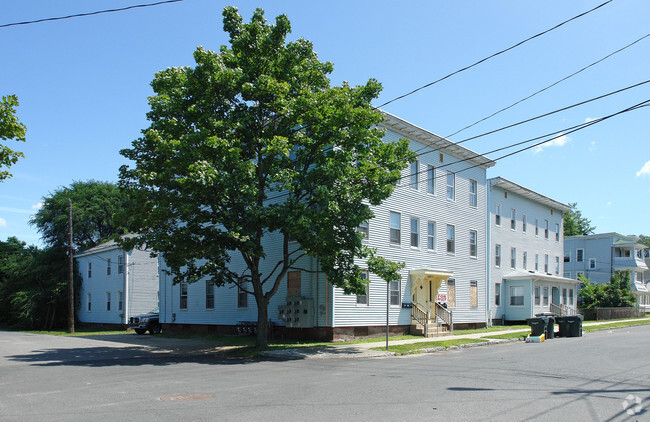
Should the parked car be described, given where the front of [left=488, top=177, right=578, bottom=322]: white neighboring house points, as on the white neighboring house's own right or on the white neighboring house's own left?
on the white neighboring house's own right

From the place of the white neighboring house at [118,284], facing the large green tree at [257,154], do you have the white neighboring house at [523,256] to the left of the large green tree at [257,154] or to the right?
left

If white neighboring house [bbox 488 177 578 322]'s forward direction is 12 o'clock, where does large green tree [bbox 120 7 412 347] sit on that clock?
The large green tree is roughly at 2 o'clock from the white neighboring house.

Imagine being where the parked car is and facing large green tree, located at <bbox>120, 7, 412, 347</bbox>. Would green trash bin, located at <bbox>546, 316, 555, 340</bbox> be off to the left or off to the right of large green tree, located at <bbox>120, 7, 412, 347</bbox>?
left

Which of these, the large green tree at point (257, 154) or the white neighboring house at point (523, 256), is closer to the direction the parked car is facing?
the large green tree
